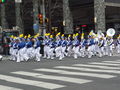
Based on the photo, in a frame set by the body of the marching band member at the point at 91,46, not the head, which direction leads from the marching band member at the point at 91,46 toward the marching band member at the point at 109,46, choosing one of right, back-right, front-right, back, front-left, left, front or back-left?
back

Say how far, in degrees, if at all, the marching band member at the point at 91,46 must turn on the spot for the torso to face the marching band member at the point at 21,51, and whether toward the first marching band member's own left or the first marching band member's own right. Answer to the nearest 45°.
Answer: approximately 45° to the first marching band member's own right

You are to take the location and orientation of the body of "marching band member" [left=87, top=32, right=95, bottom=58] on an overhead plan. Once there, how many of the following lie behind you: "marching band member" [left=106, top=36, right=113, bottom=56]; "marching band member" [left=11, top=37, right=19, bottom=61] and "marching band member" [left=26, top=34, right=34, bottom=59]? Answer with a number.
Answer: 1

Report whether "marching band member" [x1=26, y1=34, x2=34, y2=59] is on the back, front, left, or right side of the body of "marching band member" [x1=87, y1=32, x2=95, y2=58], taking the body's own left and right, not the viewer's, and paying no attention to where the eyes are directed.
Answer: front

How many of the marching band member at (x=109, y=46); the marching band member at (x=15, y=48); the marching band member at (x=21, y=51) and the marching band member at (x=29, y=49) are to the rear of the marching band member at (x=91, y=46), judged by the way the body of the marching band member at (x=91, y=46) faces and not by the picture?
1

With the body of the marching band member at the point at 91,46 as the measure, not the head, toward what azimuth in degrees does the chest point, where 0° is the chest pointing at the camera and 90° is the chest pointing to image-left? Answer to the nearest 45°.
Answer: approximately 45°

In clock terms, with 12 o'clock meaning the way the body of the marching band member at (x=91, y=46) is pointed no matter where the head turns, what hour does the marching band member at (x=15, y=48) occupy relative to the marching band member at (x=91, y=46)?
the marching band member at (x=15, y=48) is roughly at 1 o'clock from the marching band member at (x=91, y=46).
